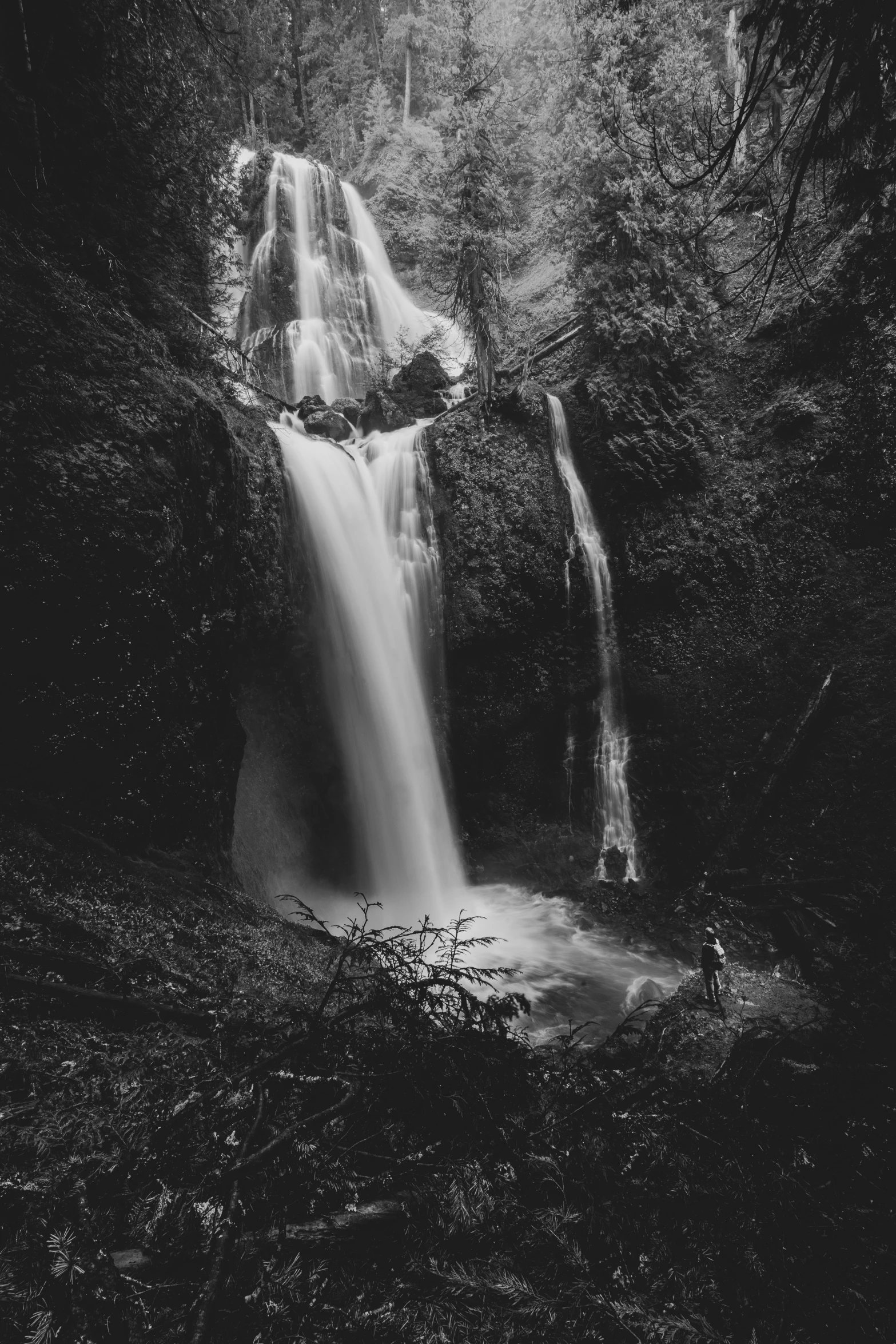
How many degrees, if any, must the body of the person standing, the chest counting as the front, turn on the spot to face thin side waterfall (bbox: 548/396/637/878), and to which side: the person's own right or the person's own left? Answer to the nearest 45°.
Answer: approximately 45° to the person's own right

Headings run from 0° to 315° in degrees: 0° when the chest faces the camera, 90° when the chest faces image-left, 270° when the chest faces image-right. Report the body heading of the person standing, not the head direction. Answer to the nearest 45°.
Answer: approximately 135°

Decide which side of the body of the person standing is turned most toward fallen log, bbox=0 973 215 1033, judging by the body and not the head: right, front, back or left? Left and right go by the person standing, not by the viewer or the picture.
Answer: left

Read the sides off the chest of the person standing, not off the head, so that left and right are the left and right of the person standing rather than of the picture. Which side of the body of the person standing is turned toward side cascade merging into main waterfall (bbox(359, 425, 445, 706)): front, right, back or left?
front

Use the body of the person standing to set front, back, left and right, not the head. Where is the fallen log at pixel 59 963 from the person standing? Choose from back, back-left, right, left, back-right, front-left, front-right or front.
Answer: left
